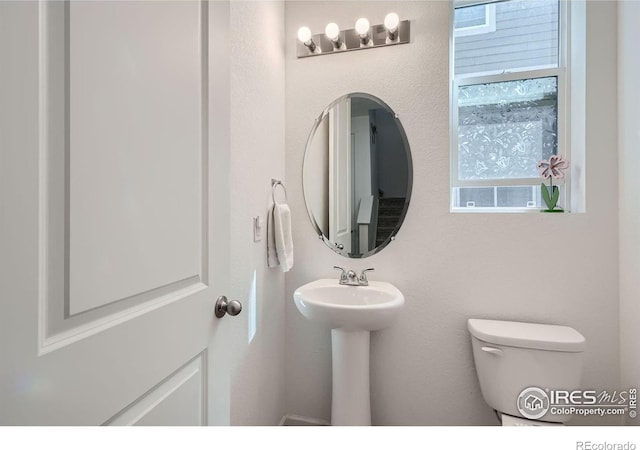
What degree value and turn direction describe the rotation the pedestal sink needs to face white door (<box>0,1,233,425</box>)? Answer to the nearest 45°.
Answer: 0° — it already faces it

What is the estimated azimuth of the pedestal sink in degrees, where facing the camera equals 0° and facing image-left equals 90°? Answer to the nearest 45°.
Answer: approximately 0°
